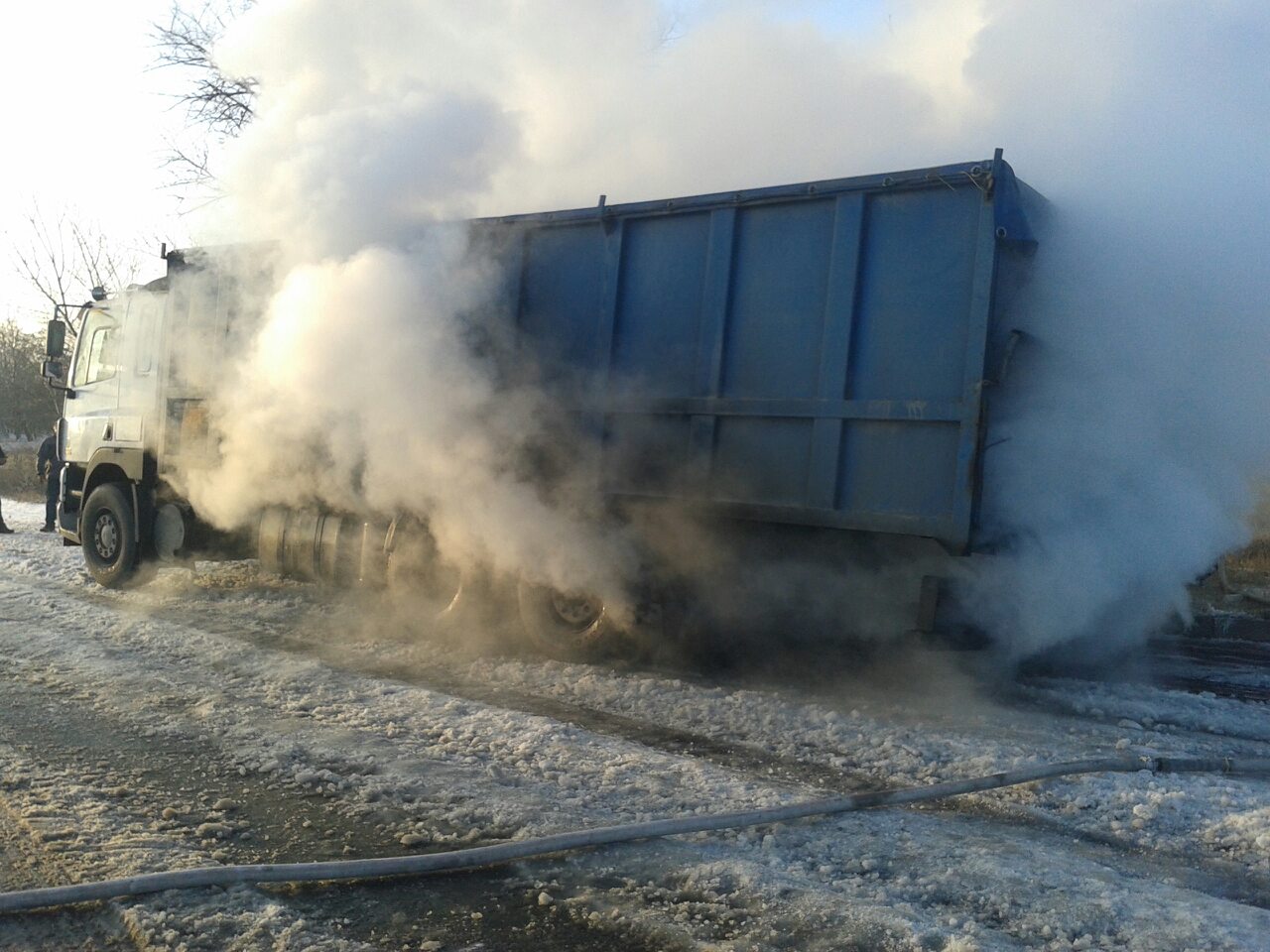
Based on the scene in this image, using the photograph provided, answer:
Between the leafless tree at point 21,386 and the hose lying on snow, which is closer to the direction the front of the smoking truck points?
the leafless tree

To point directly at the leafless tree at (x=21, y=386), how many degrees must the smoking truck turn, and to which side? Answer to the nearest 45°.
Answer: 0° — it already faces it

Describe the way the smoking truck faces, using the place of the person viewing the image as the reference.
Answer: facing away from the viewer and to the left of the viewer

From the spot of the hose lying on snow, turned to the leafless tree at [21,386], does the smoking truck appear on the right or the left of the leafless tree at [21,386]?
right

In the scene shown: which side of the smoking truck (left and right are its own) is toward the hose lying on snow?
left

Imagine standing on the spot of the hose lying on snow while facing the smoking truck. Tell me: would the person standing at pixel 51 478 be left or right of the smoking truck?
left

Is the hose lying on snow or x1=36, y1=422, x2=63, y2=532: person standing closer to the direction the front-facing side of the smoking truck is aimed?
the person standing

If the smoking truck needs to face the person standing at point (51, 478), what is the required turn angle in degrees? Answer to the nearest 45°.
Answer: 0° — it already faces them
